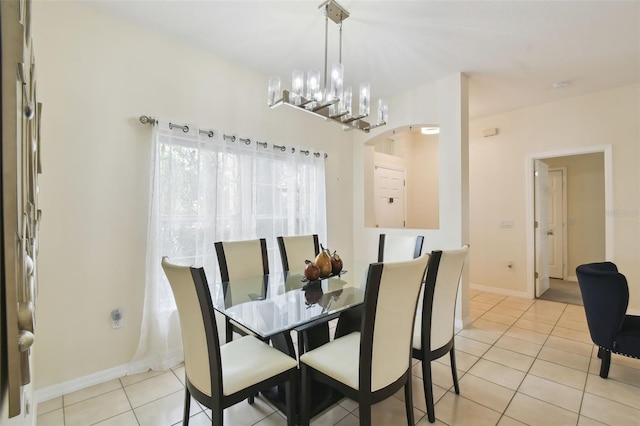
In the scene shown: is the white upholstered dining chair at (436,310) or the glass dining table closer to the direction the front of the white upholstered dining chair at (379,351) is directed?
the glass dining table

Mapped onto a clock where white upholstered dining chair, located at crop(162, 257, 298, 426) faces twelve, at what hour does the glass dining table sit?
The glass dining table is roughly at 12 o'clock from the white upholstered dining chair.

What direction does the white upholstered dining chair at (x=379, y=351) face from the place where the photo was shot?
facing away from the viewer and to the left of the viewer

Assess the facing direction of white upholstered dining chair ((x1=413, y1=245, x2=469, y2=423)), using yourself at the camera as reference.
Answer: facing away from the viewer and to the left of the viewer

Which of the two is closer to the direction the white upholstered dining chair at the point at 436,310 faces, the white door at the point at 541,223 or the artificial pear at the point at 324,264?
the artificial pear

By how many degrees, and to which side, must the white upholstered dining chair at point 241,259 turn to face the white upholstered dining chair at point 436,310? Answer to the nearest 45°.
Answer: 0° — it already faces it

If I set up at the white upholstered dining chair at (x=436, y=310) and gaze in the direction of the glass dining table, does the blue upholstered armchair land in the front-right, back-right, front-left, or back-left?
back-right

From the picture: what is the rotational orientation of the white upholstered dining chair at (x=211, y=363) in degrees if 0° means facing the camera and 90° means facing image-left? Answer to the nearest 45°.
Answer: approximately 225°

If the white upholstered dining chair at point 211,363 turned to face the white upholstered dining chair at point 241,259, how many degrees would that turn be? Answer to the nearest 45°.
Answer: approximately 45° to its left
